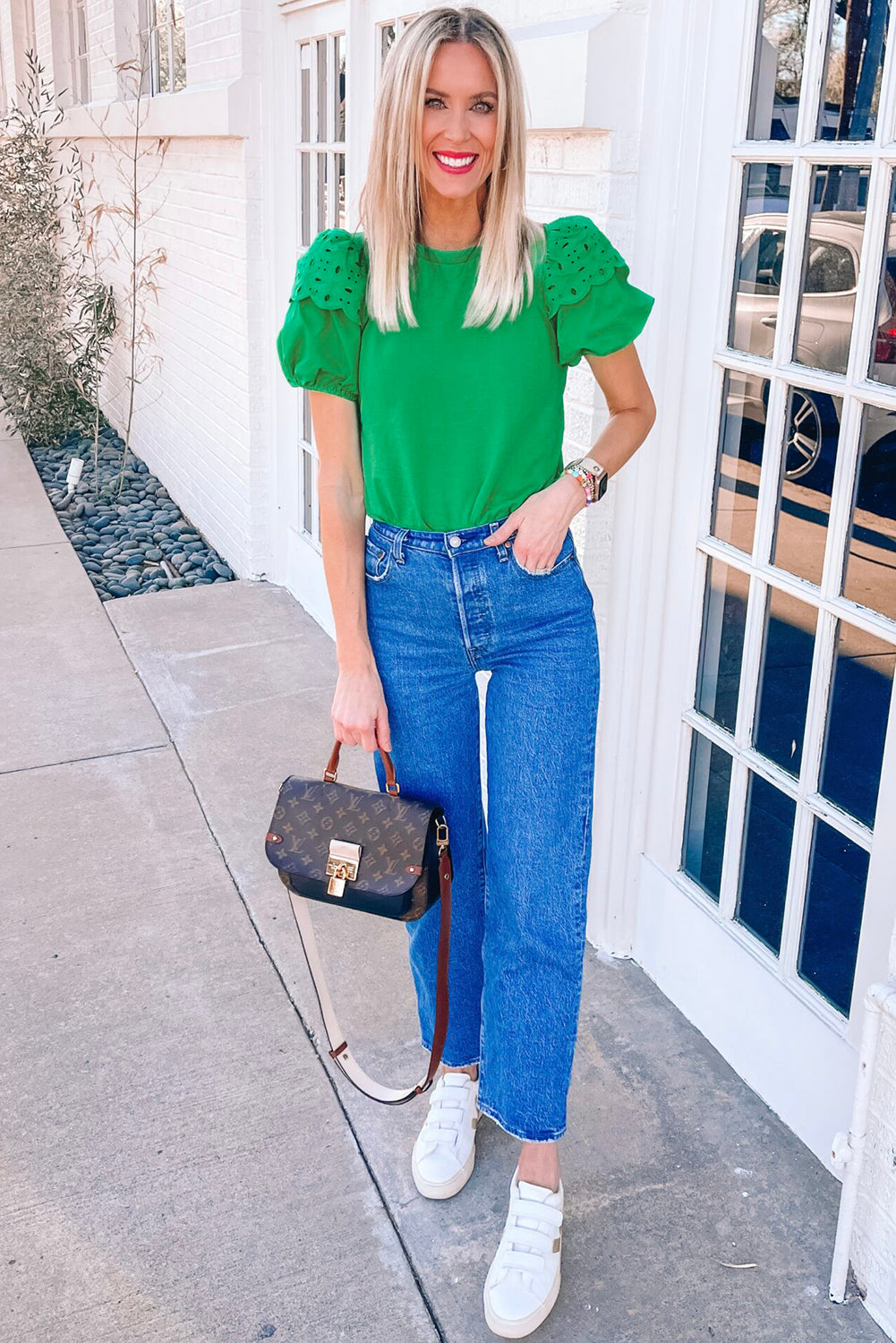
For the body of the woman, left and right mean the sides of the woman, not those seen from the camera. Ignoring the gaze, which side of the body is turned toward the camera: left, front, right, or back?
front

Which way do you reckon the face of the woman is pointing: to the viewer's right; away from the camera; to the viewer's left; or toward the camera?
toward the camera

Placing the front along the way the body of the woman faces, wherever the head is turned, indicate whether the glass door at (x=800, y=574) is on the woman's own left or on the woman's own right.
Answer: on the woman's own left
